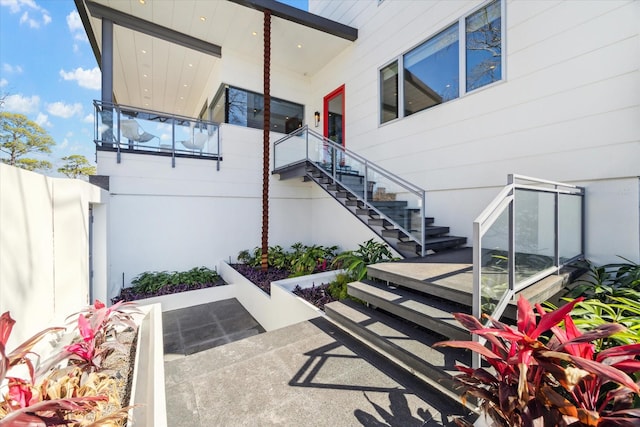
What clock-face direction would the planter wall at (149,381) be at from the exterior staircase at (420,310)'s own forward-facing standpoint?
The planter wall is roughly at 12 o'clock from the exterior staircase.

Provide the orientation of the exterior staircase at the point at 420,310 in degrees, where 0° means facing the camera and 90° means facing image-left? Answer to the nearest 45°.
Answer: approximately 45°

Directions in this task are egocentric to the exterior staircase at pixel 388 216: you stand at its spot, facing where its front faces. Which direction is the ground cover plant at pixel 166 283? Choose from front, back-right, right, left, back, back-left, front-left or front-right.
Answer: back-right

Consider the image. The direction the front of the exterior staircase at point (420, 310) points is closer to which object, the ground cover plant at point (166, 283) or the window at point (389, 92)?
the ground cover plant

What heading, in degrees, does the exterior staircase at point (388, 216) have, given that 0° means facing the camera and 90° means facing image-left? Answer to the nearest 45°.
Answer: approximately 315°

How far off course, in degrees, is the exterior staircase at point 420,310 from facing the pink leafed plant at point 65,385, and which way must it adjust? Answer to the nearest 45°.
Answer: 0° — it already faces it

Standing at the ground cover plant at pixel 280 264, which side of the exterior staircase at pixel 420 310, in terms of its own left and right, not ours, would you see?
right
